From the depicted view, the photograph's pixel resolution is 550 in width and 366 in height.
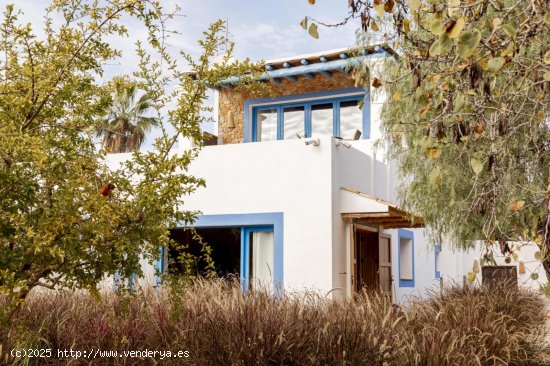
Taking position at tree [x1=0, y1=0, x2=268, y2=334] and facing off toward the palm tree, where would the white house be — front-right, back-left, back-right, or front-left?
front-right

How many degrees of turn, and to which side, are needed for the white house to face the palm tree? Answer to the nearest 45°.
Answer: approximately 180°

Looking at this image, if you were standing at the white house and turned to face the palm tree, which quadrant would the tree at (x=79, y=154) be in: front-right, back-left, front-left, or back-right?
back-left

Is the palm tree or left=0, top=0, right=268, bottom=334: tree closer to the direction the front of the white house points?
the tree

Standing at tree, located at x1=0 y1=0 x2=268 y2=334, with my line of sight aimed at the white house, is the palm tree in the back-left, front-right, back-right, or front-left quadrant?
front-left

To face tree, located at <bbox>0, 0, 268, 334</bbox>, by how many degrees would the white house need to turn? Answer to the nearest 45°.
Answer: approximately 45° to its right
